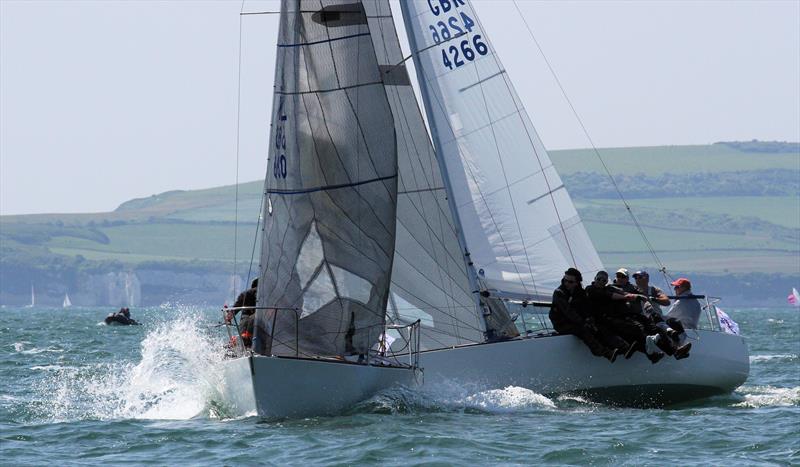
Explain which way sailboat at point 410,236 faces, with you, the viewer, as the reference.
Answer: facing the viewer and to the left of the viewer
